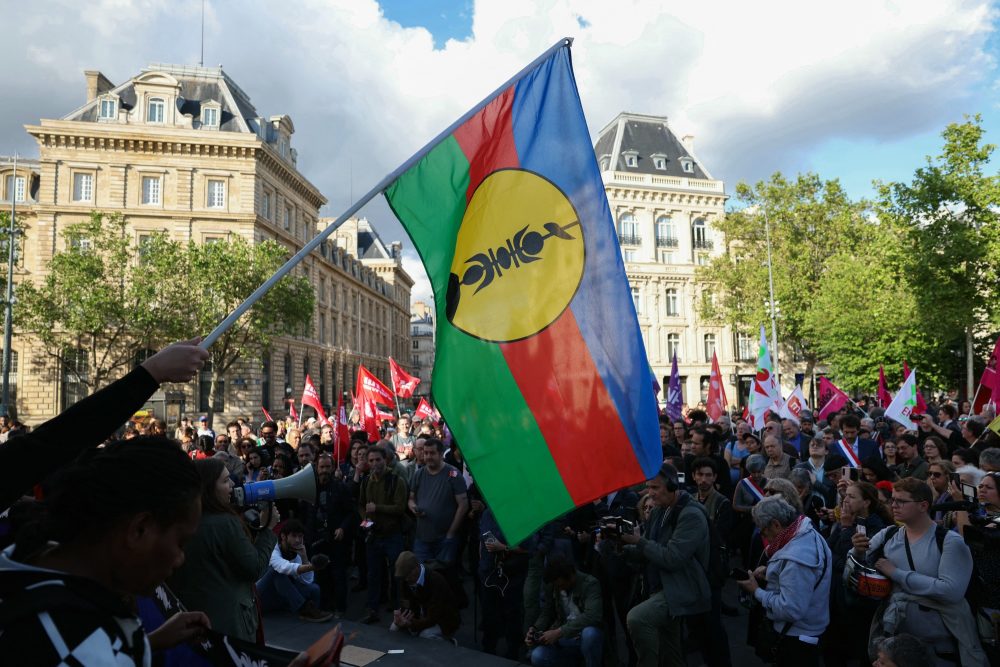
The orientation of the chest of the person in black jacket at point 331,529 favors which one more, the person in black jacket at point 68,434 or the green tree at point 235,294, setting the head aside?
the person in black jacket

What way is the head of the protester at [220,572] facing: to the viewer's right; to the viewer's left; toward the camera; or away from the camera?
to the viewer's right

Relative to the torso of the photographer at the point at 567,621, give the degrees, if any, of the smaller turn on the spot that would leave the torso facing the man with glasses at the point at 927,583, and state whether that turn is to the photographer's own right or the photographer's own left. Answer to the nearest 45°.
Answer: approximately 90° to the photographer's own left

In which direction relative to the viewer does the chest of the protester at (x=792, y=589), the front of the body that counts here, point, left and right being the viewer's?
facing to the left of the viewer

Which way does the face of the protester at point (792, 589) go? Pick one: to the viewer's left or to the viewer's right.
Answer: to the viewer's left

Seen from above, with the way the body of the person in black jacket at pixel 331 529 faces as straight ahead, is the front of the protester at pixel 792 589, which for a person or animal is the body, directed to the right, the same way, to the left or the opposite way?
to the right

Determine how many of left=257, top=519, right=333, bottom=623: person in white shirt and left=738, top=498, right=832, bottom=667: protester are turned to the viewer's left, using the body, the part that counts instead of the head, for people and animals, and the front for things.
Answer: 1

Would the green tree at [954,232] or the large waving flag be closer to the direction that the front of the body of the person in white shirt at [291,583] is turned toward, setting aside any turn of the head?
the large waving flag

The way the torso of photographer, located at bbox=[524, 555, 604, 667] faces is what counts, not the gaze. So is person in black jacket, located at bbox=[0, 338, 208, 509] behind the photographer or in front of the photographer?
in front

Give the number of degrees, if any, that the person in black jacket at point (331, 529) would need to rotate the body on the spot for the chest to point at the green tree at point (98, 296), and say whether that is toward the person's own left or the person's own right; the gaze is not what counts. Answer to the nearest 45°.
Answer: approximately 135° to the person's own right

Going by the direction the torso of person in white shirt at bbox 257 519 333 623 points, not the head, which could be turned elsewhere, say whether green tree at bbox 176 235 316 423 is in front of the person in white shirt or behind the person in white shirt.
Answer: behind

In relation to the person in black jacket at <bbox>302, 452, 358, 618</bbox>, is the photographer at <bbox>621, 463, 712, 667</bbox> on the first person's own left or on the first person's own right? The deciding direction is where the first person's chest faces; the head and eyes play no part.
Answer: on the first person's own left
